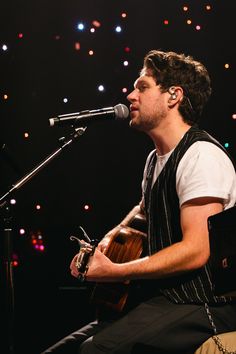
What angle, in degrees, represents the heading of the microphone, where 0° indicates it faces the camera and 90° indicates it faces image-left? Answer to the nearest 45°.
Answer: approximately 270°

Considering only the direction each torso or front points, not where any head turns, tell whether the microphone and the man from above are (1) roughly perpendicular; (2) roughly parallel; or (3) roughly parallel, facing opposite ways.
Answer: roughly parallel, facing opposite ways

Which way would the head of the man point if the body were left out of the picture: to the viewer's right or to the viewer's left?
to the viewer's left

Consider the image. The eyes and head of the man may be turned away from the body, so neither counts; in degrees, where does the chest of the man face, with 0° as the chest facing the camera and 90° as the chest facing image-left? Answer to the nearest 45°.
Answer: approximately 90°

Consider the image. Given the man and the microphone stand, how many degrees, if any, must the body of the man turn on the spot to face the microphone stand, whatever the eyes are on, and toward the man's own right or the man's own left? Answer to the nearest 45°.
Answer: approximately 45° to the man's own right

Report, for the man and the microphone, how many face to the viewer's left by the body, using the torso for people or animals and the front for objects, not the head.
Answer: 1
